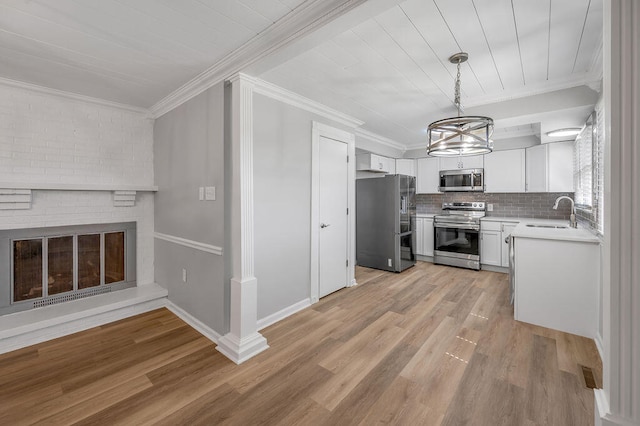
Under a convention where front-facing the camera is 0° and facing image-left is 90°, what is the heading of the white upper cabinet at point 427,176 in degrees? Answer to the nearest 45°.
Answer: approximately 0°

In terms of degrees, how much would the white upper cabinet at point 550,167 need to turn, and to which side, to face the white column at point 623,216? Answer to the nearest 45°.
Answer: approximately 45° to its left

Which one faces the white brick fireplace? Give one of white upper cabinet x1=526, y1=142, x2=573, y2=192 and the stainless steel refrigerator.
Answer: the white upper cabinet

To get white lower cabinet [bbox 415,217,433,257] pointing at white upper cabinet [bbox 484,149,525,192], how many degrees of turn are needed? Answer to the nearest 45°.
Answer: approximately 90° to its left

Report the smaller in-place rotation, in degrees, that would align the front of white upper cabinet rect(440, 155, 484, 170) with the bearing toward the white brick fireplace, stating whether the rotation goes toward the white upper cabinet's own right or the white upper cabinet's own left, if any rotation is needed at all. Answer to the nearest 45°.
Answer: approximately 45° to the white upper cabinet's own right

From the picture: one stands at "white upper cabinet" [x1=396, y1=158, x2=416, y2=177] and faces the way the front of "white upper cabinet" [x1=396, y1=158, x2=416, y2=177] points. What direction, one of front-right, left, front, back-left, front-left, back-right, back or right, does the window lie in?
front-left

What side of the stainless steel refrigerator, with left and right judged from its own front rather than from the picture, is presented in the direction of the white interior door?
right
